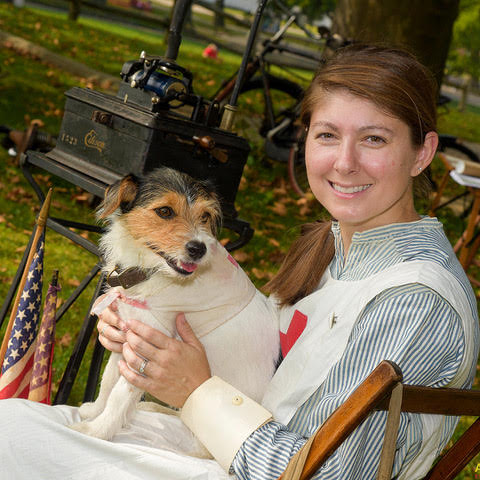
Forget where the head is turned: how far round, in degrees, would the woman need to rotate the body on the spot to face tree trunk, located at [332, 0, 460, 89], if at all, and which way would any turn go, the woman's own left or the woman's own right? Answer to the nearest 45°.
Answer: approximately 135° to the woman's own right

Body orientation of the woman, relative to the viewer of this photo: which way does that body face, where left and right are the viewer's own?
facing the viewer and to the left of the viewer

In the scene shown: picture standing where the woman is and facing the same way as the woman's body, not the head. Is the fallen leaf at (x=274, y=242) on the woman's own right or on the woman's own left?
on the woman's own right

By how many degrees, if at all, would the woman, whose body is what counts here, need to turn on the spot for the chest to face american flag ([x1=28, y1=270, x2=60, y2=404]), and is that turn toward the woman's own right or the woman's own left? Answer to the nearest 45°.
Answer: approximately 90° to the woman's own right

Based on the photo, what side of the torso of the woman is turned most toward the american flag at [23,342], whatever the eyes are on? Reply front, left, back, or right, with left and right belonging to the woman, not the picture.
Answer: right
